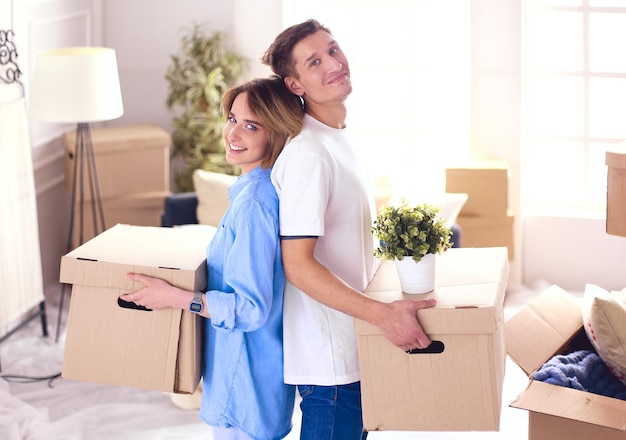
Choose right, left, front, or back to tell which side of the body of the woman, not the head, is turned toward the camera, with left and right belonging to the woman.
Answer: left

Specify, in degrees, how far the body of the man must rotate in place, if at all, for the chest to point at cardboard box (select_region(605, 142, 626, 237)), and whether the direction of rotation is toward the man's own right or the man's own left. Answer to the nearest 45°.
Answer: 0° — they already face it

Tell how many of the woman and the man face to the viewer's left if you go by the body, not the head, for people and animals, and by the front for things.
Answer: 1

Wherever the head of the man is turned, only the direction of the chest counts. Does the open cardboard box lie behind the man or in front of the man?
in front

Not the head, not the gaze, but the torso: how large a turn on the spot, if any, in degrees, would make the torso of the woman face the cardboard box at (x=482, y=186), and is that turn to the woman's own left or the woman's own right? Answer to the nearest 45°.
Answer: approximately 135° to the woman's own right

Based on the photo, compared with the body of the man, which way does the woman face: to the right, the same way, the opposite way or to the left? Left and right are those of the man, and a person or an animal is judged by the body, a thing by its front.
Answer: the opposite way

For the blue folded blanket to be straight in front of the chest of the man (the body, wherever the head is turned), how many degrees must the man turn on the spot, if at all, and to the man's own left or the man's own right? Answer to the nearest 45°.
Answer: approximately 45° to the man's own left

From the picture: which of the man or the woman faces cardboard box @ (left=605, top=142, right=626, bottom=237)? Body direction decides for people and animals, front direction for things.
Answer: the man

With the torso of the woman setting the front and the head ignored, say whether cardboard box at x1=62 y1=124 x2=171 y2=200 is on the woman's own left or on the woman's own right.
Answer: on the woman's own right

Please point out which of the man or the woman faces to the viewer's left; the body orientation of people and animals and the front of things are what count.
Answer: the woman

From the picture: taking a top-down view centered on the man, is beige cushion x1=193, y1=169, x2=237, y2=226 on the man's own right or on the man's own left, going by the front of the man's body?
on the man's own left

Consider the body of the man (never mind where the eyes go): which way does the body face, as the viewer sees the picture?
to the viewer's right
